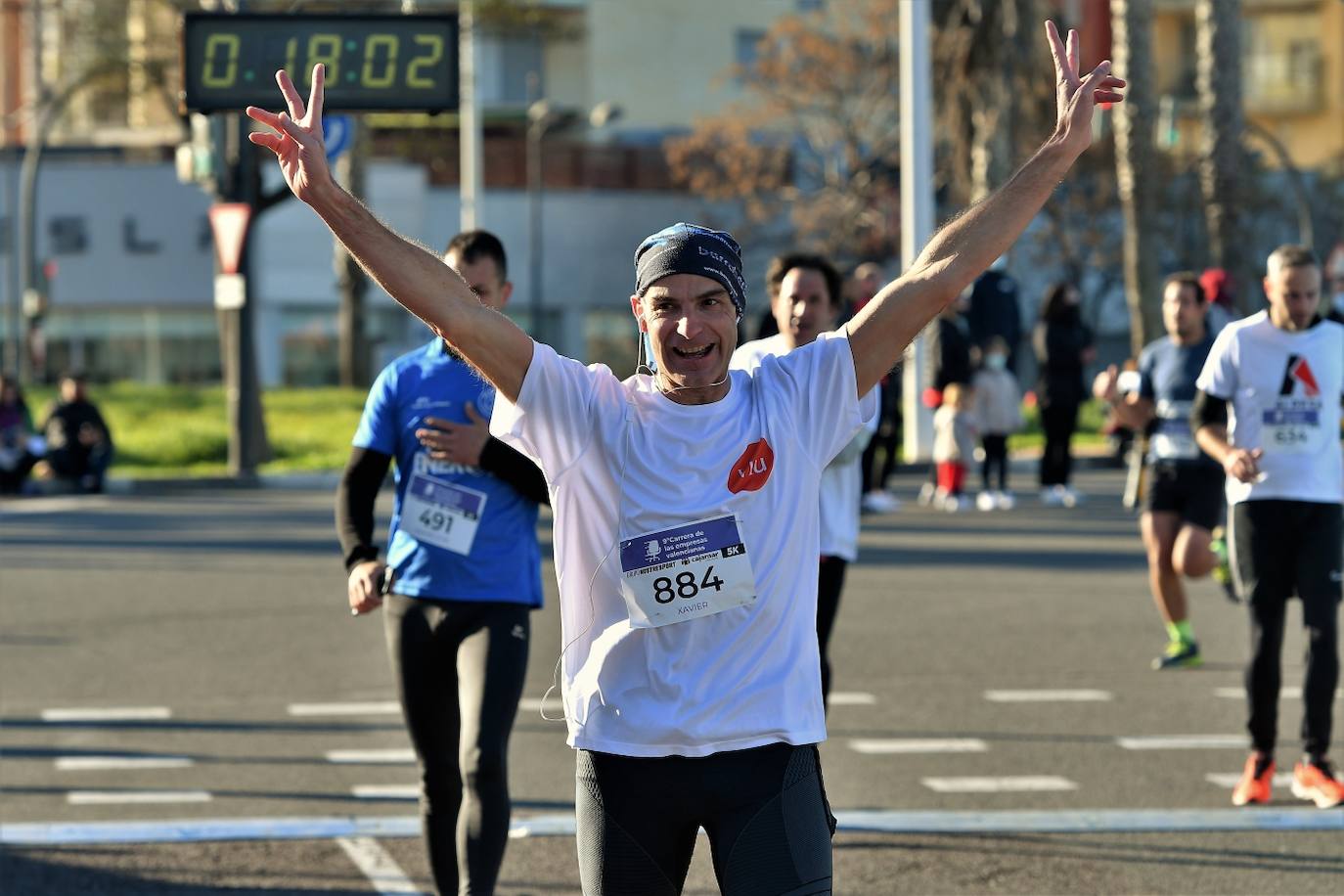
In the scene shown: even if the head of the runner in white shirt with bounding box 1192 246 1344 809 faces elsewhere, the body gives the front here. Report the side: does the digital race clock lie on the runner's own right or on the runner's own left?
on the runner's own right

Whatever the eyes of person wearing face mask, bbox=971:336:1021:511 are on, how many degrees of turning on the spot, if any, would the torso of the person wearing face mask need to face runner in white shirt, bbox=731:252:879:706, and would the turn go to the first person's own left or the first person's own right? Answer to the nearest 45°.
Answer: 0° — they already face them

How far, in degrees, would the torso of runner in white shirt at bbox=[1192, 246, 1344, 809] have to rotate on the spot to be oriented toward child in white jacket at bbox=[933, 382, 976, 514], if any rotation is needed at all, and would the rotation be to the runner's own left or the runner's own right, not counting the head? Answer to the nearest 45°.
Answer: approximately 180°

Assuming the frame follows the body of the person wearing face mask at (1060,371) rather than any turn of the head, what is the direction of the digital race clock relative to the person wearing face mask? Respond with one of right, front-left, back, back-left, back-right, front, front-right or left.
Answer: front-right

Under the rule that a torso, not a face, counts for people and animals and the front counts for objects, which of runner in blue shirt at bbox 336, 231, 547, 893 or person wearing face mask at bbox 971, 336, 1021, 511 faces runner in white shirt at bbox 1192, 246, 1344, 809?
the person wearing face mask

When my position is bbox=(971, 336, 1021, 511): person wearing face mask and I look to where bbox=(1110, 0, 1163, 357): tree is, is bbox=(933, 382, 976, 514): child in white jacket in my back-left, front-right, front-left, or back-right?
back-left

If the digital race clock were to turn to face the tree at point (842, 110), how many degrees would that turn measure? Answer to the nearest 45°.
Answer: approximately 180°

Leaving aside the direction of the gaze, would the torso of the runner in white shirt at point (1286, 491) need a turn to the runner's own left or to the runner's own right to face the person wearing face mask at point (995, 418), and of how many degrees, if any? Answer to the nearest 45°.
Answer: approximately 180°

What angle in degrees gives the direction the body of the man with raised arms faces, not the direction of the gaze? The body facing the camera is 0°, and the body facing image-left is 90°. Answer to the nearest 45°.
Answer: approximately 0°
